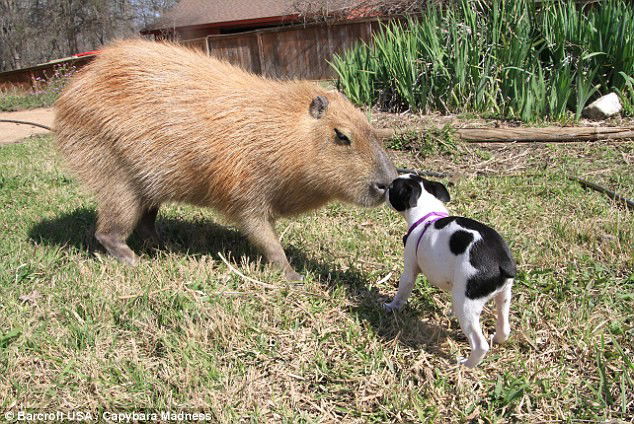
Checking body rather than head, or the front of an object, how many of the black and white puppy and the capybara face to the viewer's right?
1

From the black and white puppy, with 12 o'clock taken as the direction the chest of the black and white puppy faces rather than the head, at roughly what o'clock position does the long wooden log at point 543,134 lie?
The long wooden log is roughly at 2 o'clock from the black and white puppy.

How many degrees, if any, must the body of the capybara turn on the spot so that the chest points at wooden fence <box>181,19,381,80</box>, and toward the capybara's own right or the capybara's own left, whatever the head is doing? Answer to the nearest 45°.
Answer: approximately 90° to the capybara's own left

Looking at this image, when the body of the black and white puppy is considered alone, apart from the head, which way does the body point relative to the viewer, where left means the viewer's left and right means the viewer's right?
facing away from the viewer and to the left of the viewer

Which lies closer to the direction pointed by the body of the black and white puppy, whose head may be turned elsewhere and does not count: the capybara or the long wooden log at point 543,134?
the capybara

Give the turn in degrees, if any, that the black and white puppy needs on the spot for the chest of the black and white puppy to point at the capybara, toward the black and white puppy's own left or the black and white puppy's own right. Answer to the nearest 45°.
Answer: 0° — it already faces it

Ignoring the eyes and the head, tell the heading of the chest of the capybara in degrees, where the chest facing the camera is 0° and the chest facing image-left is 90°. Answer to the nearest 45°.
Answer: approximately 270°

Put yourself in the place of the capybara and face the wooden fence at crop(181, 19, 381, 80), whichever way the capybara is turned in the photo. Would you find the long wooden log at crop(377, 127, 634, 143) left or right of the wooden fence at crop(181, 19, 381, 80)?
right

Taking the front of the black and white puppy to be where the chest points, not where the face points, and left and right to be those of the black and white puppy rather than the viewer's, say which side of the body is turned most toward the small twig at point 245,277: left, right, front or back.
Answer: front

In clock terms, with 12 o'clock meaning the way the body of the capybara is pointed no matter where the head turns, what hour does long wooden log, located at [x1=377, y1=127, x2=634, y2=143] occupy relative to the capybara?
The long wooden log is roughly at 11 o'clock from the capybara.
